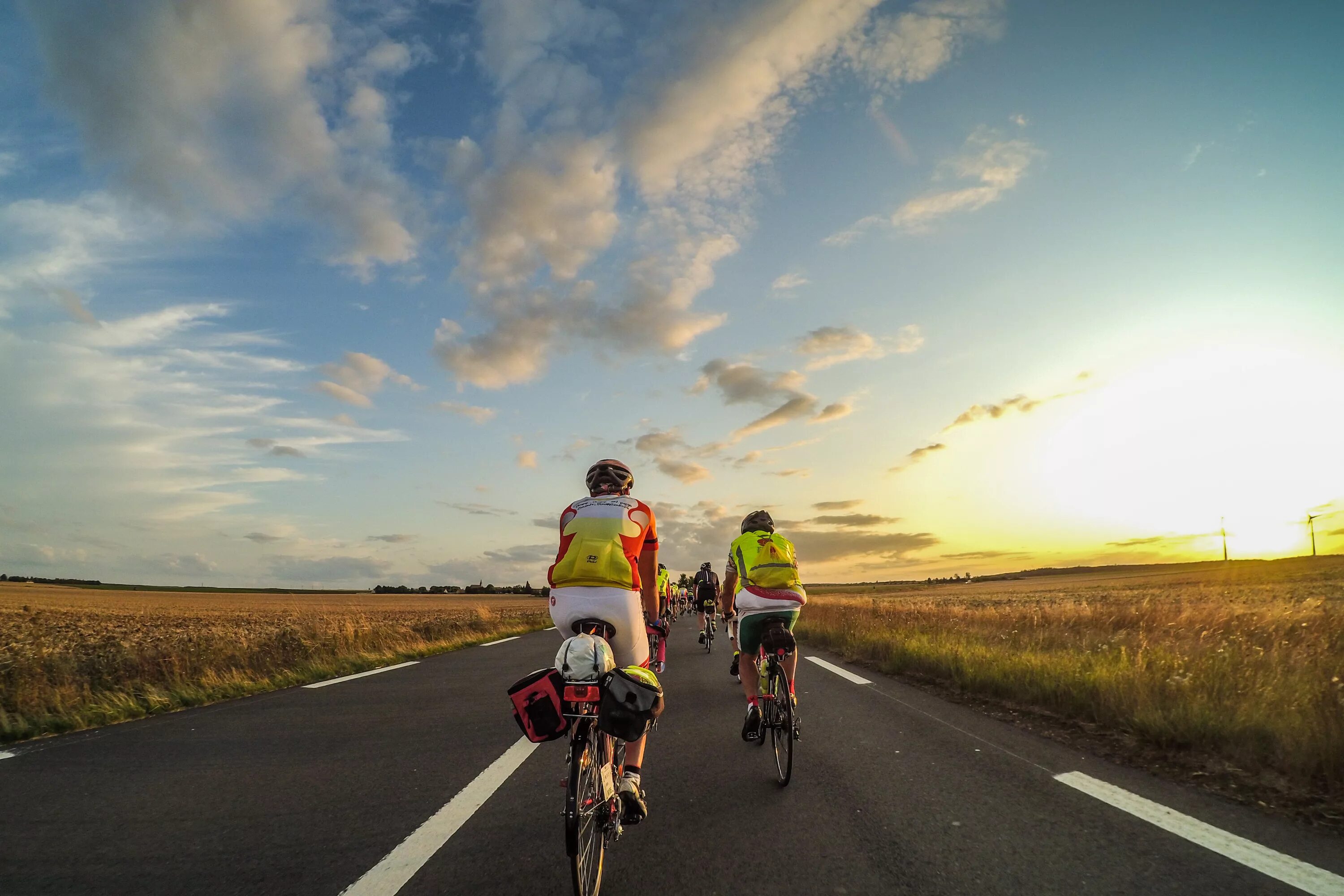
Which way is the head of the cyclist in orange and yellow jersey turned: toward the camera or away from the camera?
away from the camera

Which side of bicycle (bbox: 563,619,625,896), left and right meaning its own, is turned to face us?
back

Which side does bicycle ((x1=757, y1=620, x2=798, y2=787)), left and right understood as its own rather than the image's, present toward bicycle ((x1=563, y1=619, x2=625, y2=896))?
back

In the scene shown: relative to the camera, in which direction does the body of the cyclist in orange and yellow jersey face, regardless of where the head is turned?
away from the camera

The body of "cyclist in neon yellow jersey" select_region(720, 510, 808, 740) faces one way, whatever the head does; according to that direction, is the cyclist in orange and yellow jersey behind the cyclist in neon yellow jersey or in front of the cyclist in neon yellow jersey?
behind

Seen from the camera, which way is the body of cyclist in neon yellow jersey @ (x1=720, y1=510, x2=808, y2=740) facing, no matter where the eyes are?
away from the camera

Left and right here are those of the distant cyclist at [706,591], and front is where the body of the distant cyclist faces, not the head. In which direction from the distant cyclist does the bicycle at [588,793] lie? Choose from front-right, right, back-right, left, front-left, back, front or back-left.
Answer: back

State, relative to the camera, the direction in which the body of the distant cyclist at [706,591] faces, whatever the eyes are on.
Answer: away from the camera

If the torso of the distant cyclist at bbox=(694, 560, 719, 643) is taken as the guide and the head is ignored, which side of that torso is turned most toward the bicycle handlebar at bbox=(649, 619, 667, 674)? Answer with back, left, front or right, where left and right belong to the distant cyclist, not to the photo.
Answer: back

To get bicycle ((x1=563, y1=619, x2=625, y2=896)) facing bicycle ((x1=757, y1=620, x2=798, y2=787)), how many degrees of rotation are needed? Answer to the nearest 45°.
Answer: approximately 45° to its right

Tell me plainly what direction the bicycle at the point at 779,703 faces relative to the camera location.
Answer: facing away from the viewer

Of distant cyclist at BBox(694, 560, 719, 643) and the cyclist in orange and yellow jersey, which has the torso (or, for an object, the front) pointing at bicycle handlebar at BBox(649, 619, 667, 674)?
the cyclist in orange and yellow jersey
